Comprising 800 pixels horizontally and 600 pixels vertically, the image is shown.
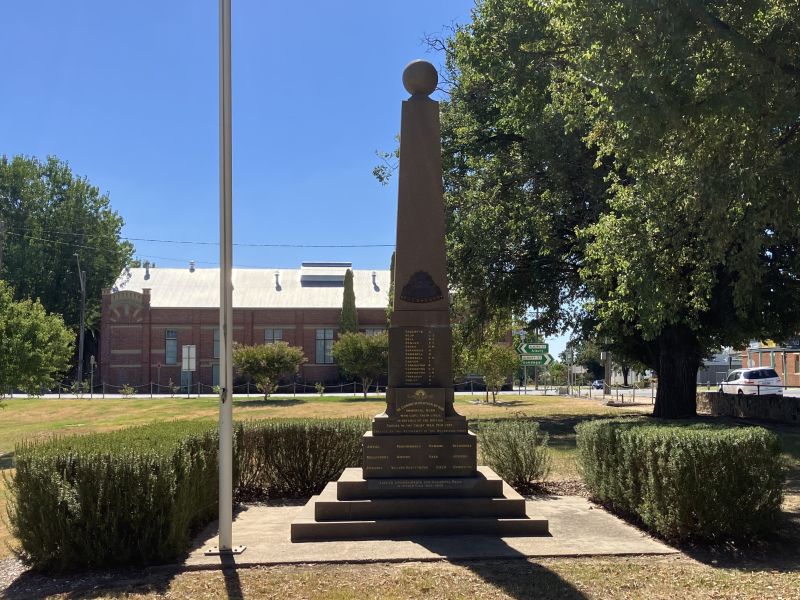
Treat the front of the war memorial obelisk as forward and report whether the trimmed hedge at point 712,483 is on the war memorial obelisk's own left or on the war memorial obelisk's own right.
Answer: on the war memorial obelisk's own left

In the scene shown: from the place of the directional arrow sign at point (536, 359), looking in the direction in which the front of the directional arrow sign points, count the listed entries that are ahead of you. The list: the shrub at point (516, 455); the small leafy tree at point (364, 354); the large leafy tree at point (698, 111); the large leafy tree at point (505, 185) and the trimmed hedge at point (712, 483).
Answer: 4

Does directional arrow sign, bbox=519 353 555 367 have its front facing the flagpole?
yes

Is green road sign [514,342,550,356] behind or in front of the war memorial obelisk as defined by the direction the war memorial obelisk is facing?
behind

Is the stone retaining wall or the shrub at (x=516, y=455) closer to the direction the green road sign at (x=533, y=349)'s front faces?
the shrub

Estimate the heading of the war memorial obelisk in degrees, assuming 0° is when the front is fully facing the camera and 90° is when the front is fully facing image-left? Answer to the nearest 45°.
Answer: approximately 0°

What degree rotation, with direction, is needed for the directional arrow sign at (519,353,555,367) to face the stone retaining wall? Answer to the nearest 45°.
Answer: approximately 45° to its left
